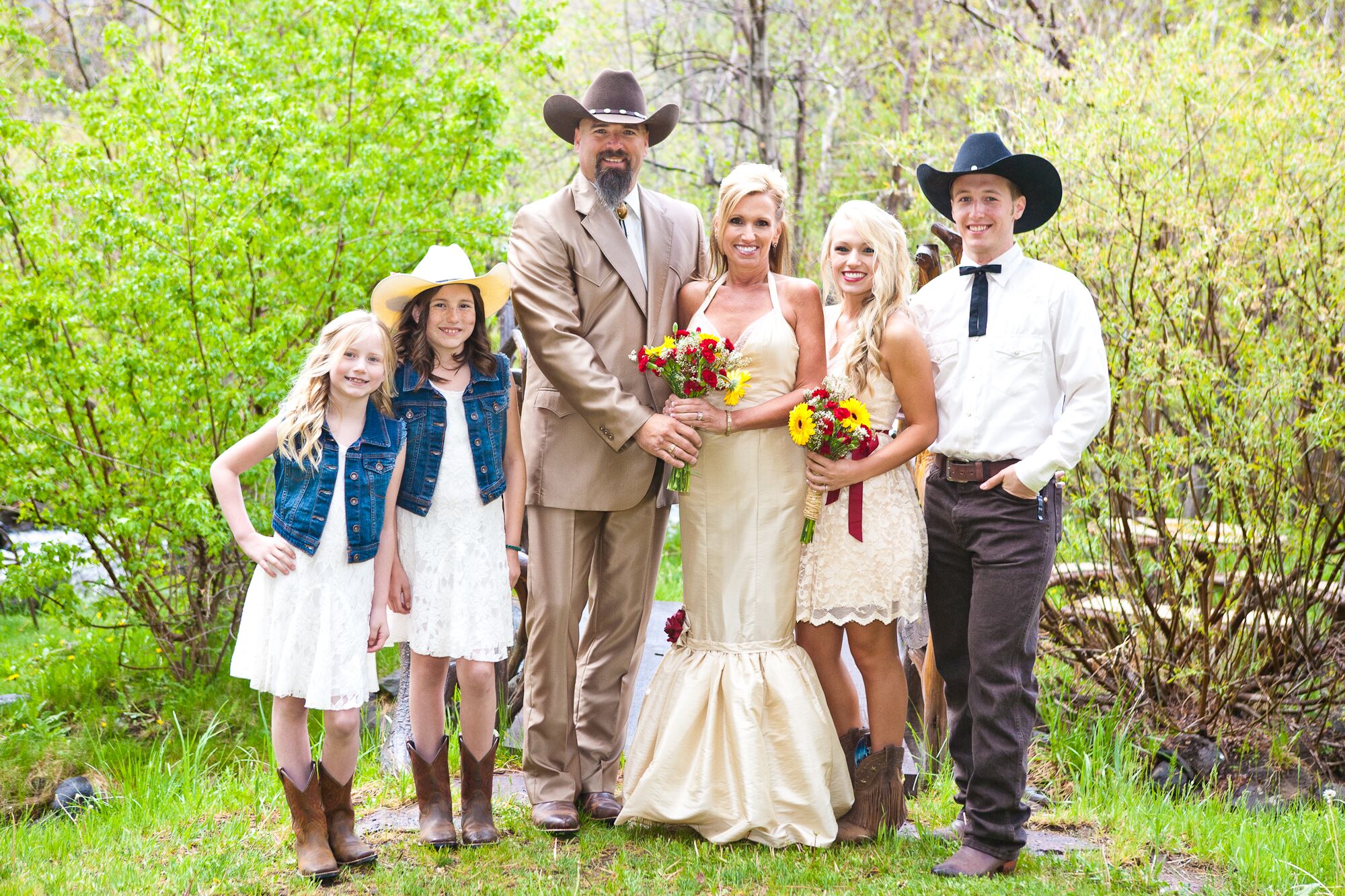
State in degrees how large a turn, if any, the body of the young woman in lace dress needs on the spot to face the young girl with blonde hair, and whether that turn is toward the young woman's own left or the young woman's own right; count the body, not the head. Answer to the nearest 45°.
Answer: approximately 45° to the young woman's own right

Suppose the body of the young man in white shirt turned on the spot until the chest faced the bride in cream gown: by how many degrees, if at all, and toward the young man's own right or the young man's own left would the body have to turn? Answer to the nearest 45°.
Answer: approximately 45° to the young man's own right

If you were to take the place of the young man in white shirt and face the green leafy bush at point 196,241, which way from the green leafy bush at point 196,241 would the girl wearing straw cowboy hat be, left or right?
left

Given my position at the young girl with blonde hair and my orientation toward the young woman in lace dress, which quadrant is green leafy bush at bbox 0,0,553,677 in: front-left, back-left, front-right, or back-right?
back-left
